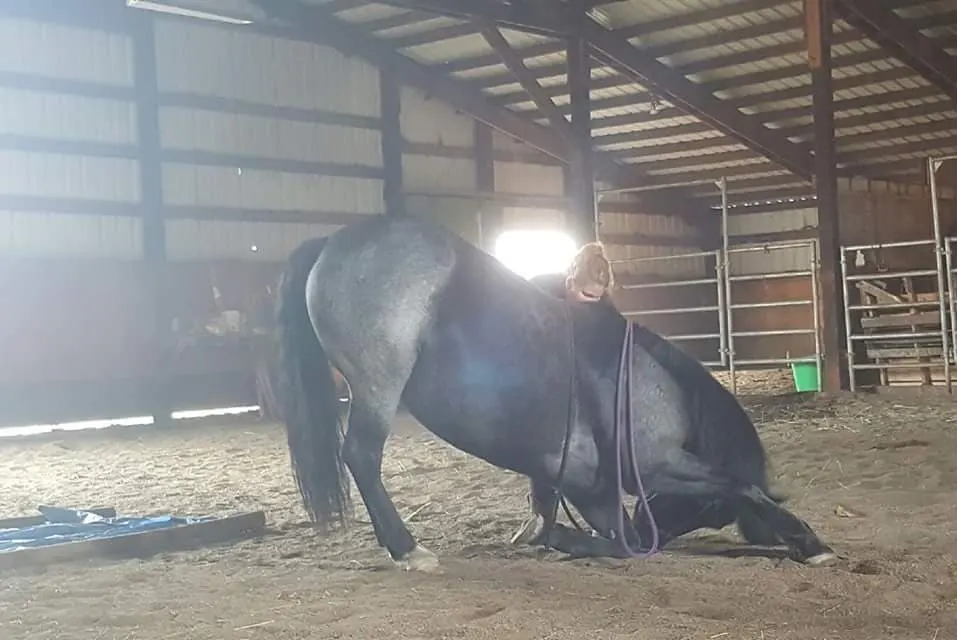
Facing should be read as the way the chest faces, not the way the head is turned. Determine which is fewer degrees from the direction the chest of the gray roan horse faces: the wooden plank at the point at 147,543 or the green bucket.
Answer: the green bucket

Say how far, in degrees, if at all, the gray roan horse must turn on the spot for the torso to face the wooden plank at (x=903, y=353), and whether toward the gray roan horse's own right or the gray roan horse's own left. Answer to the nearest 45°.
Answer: approximately 45° to the gray roan horse's own left

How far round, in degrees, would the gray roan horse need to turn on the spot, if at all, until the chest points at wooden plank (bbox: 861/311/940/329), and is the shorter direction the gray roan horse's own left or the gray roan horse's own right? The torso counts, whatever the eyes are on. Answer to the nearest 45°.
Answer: approximately 45° to the gray roan horse's own left

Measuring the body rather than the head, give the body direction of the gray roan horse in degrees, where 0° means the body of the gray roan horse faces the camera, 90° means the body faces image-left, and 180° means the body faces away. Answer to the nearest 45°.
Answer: approximately 270°

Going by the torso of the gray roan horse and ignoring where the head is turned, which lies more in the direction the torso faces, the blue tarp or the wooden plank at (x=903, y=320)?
the wooden plank

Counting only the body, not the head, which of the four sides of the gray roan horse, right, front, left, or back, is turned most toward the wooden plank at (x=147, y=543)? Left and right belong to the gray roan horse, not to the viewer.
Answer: back

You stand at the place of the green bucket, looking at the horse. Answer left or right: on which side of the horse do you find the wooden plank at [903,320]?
left

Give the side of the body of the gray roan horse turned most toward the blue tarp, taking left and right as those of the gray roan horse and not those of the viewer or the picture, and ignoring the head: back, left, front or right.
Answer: back
